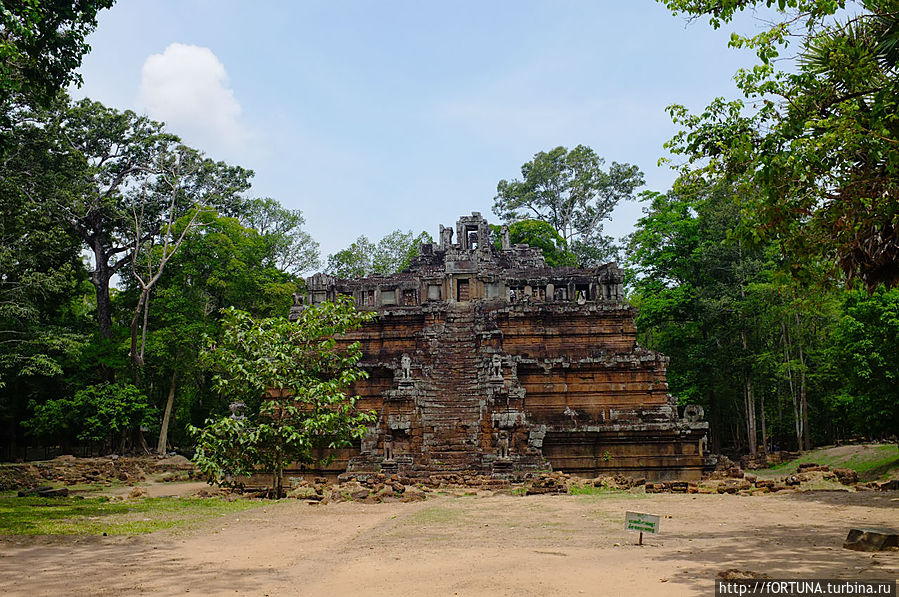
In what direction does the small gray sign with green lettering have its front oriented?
toward the camera

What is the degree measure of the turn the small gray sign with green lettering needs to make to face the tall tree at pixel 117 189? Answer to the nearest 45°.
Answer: approximately 135° to its right

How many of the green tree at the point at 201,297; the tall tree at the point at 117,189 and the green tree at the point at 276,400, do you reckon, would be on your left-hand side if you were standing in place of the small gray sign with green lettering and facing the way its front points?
0

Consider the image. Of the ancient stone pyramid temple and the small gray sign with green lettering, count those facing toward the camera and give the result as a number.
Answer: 2

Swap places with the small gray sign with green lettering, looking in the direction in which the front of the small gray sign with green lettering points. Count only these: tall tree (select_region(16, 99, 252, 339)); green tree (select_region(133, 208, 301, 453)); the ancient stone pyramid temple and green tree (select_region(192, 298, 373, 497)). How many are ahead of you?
0

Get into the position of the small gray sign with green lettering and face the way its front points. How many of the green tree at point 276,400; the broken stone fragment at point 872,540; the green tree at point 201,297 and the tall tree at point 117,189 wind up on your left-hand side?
1

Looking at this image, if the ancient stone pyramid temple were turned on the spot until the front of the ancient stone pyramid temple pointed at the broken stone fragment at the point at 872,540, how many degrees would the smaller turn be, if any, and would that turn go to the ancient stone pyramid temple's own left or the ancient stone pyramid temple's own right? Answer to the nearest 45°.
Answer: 0° — it already faces it

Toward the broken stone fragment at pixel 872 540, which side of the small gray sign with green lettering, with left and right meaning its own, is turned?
left

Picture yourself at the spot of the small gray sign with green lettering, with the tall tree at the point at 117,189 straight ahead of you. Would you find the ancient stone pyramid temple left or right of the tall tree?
right

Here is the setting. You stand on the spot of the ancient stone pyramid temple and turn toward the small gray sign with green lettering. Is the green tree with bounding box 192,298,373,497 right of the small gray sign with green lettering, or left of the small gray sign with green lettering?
right

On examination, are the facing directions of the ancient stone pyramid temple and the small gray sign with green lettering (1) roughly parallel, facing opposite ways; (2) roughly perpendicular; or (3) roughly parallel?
roughly parallel

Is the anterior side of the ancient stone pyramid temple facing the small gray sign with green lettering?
yes

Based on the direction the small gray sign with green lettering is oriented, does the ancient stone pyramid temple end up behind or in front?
behind

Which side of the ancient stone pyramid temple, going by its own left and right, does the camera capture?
front
